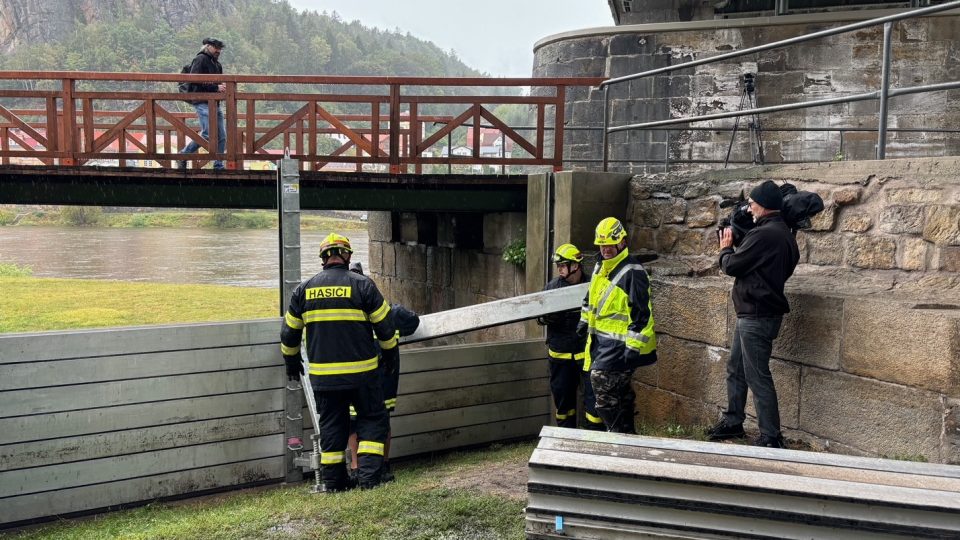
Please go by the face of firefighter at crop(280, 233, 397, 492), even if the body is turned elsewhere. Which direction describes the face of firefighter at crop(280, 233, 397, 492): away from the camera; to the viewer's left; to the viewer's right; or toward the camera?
away from the camera

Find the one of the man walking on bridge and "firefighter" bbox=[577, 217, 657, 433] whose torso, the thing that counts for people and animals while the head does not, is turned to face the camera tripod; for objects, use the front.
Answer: the man walking on bridge

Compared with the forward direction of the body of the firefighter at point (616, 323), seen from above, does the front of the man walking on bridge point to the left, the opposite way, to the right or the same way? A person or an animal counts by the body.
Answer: the opposite way

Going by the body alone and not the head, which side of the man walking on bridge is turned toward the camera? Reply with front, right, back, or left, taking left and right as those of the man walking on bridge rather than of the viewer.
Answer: right

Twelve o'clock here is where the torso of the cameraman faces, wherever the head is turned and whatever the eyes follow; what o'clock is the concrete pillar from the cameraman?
The concrete pillar is roughly at 2 o'clock from the cameraman.

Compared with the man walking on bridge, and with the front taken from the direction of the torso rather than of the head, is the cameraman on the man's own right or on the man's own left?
on the man's own right

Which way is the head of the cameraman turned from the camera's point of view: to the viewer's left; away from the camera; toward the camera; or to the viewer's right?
to the viewer's left

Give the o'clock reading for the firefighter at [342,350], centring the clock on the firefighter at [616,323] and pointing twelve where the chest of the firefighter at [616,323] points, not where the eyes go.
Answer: the firefighter at [342,350] is roughly at 1 o'clock from the firefighter at [616,323].

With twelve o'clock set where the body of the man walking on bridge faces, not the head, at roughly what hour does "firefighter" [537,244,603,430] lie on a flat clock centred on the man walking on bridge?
The firefighter is roughly at 2 o'clock from the man walking on bridge.

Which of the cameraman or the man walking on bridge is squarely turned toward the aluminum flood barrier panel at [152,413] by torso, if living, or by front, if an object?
the cameraman

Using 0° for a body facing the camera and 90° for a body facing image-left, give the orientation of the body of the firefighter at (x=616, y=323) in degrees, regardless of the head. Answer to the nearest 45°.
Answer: approximately 45°

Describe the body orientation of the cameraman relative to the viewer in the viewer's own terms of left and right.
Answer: facing to the left of the viewer
